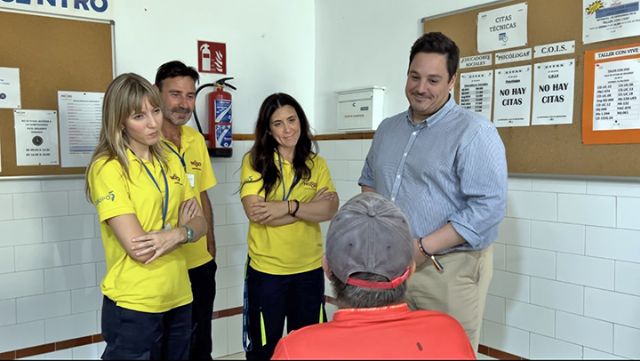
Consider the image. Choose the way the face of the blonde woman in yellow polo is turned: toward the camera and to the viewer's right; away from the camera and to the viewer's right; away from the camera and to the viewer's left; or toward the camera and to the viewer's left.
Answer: toward the camera and to the viewer's right

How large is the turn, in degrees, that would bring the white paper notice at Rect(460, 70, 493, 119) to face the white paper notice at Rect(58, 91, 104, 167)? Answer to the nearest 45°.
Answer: approximately 45° to its right

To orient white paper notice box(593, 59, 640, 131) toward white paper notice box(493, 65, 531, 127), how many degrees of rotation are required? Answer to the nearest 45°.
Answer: approximately 45° to its right

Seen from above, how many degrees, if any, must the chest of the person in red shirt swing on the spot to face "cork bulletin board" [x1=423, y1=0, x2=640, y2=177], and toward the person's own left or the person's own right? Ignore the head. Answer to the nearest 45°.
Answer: approximately 45° to the person's own right

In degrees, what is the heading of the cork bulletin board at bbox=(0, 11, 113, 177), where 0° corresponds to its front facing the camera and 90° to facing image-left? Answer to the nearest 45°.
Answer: approximately 0°

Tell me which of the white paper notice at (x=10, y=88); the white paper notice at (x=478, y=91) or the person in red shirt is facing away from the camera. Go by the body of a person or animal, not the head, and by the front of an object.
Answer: the person in red shirt

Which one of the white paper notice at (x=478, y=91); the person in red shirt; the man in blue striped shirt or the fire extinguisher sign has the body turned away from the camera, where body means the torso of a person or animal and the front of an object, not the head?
the person in red shirt

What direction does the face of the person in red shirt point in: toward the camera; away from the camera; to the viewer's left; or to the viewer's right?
away from the camera

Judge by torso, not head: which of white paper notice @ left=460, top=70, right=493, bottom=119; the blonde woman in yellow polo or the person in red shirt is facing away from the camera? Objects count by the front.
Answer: the person in red shirt

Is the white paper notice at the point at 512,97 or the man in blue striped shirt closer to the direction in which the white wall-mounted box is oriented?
the man in blue striped shirt

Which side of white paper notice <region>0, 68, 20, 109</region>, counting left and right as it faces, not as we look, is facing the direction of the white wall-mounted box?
left

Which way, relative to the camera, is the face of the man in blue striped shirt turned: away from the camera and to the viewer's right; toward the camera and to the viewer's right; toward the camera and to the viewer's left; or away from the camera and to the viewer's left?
toward the camera and to the viewer's left

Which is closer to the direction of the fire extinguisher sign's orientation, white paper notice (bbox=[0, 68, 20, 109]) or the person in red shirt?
the person in red shirt
